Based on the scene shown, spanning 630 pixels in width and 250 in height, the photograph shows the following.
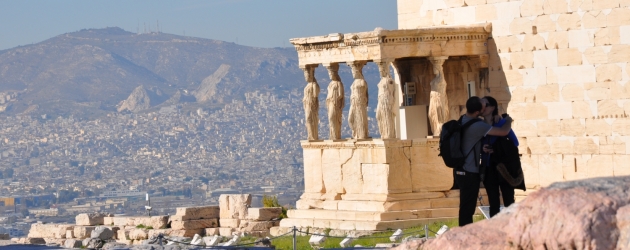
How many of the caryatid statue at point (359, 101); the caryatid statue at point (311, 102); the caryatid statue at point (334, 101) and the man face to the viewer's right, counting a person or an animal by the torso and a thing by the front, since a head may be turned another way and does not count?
1

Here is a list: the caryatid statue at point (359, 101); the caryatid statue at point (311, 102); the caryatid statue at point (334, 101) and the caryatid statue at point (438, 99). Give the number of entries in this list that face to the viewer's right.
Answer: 0

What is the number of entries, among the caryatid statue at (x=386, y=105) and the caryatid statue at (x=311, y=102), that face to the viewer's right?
0

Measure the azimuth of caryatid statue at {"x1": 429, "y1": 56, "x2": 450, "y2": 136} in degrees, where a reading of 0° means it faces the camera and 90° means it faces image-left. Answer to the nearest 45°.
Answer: approximately 45°

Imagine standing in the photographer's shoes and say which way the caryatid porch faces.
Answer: facing the viewer and to the left of the viewer

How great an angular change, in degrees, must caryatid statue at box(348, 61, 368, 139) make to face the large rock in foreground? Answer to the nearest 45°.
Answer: approximately 45° to its left

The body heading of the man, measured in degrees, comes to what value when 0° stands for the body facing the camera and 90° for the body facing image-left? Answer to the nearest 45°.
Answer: approximately 270°

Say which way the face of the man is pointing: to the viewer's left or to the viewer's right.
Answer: to the viewer's right

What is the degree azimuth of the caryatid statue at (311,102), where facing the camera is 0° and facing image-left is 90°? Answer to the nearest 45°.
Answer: approximately 45°

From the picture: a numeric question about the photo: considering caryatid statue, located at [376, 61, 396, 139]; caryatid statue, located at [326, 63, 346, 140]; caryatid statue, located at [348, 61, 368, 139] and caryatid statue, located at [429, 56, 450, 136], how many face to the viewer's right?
0
